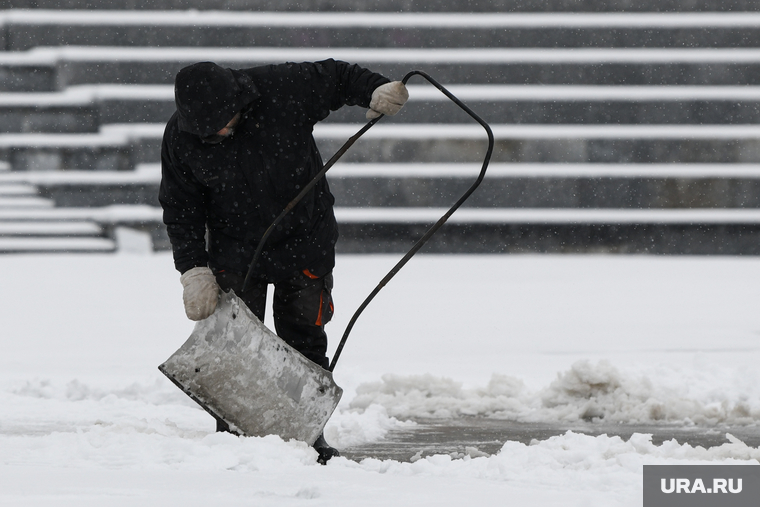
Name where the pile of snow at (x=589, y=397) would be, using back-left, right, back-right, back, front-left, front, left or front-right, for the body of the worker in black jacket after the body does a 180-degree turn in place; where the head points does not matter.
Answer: front-right

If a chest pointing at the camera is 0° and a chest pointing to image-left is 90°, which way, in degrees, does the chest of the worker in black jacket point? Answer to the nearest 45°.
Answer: approximately 0°
